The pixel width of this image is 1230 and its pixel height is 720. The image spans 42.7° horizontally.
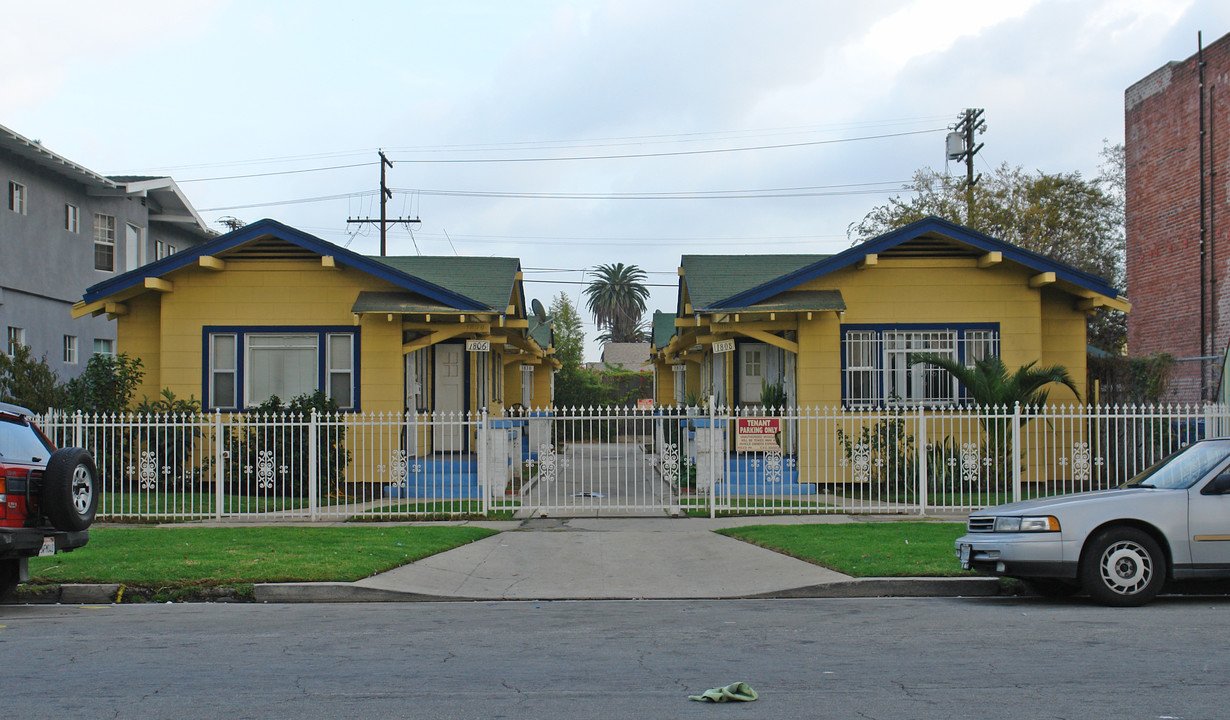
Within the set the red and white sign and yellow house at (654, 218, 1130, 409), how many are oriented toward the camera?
2

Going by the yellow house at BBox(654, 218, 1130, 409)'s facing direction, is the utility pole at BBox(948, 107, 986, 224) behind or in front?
behind

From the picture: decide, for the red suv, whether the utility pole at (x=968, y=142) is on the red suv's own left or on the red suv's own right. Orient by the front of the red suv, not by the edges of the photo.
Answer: on the red suv's own right

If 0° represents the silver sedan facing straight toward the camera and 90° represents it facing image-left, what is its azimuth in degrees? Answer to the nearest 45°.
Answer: approximately 45°

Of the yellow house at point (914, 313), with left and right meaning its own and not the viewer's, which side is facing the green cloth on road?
front

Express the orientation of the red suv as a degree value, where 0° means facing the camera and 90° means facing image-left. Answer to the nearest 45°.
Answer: approximately 135°

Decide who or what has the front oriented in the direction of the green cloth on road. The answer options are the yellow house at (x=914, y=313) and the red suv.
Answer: the yellow house

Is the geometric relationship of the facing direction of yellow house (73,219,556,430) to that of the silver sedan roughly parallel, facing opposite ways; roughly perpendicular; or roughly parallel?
roughly perpendicular

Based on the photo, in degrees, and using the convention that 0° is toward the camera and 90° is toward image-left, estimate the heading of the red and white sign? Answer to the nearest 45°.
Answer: approximately 0°

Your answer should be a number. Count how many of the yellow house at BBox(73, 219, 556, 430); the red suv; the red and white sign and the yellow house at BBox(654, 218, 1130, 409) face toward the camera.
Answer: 3
